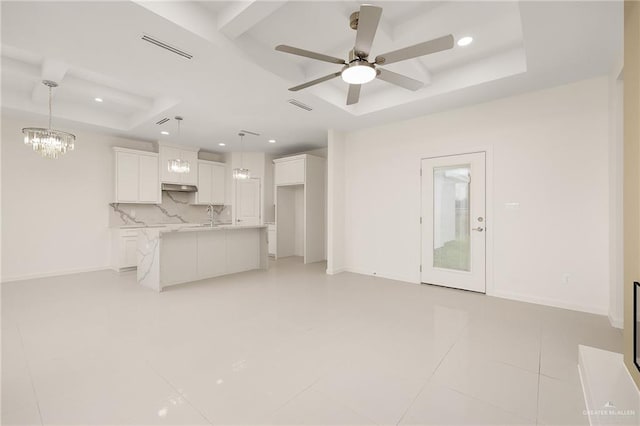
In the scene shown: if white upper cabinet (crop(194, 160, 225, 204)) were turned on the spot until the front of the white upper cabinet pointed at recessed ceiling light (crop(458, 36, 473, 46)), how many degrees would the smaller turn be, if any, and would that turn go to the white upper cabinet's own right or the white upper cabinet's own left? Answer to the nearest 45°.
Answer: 0° — it already faces it

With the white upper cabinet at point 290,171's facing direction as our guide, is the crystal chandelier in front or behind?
in front

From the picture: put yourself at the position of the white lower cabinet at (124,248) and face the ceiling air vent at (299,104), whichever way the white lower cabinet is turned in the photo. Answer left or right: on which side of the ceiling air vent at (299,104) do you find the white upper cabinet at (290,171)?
left

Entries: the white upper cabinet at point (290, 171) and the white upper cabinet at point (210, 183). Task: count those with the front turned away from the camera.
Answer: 0

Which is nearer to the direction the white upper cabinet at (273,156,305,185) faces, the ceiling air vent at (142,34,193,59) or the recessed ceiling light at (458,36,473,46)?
the ceiling air vent

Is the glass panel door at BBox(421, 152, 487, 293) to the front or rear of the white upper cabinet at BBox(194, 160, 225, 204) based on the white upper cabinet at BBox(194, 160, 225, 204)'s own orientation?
to the front

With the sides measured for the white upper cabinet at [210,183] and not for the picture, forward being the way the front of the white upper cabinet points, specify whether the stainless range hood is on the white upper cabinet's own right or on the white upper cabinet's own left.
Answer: on the white upper cabinet's own right

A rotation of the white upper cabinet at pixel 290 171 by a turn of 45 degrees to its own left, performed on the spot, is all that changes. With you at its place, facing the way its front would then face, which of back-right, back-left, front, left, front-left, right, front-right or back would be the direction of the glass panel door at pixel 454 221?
front-left

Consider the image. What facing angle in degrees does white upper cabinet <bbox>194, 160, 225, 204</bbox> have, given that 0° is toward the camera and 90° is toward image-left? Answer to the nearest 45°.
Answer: approximately 315°

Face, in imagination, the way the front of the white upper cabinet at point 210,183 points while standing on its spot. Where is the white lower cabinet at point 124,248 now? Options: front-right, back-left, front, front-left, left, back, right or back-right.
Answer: right

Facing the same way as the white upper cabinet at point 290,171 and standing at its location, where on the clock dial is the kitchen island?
The kitchen island is roughly at 12 o'clock from the white upper cabinet.

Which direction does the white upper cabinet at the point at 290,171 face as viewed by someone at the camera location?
facing the viewer and to the left of the viewer

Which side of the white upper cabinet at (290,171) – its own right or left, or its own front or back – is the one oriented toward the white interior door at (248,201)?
right
